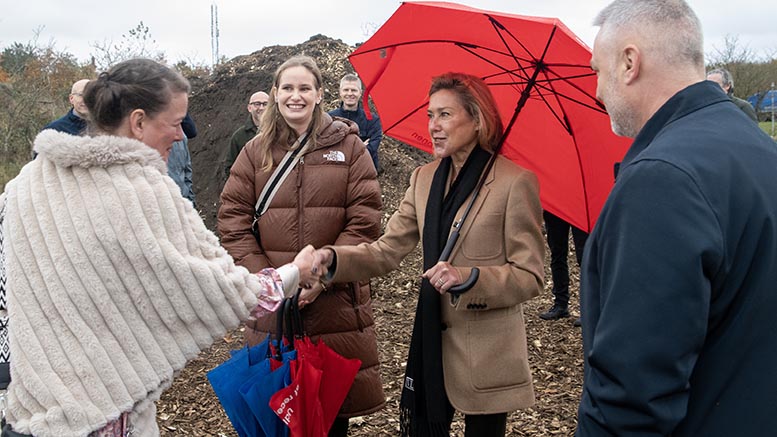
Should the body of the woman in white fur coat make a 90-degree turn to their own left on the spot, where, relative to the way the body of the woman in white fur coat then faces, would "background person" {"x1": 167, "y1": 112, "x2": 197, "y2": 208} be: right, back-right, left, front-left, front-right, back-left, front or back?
front-right

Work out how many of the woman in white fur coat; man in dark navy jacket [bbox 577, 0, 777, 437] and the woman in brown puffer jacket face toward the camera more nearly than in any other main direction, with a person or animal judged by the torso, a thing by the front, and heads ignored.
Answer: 1

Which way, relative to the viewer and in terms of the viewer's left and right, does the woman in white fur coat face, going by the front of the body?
facing away from the viewer and to the right of the viewer

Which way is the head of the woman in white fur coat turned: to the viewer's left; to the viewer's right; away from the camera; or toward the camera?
to the viewer's right

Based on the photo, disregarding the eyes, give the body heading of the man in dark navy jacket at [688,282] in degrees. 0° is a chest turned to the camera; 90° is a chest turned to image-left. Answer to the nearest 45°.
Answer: approximately 135°

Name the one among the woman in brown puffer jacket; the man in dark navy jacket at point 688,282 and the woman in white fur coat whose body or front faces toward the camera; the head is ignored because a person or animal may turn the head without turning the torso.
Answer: the woman in brown puffer jacket

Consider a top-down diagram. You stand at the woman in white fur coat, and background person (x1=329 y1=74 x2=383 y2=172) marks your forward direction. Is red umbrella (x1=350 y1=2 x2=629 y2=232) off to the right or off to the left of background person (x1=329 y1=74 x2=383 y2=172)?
right

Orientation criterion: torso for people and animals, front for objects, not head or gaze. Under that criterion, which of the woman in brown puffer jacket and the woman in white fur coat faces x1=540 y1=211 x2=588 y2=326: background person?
the woman in white fur coat

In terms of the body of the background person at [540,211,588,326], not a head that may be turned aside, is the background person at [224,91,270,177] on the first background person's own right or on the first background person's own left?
on the first background person's own right

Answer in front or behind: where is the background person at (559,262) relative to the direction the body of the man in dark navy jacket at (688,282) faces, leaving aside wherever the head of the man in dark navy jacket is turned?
in front

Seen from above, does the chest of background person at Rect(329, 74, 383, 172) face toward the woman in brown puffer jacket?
yes

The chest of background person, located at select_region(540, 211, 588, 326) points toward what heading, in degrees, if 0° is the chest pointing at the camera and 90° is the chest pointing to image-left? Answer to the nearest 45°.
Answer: approximately 45°

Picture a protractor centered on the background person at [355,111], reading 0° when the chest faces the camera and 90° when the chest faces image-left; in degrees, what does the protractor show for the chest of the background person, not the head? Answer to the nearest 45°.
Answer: approximately 0°

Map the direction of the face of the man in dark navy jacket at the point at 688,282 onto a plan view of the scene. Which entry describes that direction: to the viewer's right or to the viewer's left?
to the viewer's left

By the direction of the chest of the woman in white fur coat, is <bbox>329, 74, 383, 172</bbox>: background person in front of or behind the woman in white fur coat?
in front

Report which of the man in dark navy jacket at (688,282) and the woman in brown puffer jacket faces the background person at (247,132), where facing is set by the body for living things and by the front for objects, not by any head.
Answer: the man in dark navy jacket

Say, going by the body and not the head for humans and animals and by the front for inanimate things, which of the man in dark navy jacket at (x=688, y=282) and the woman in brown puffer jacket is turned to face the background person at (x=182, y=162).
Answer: the man in dark navy jacket

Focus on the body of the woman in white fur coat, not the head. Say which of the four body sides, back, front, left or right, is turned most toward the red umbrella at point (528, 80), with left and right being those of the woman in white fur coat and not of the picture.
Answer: front

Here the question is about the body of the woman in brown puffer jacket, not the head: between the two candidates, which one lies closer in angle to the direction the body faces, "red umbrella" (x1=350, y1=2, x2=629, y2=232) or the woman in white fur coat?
the woman in white fur coat

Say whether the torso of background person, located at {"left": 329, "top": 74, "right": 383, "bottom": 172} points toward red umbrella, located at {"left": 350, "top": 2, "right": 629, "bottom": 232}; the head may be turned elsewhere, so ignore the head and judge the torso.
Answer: yes
